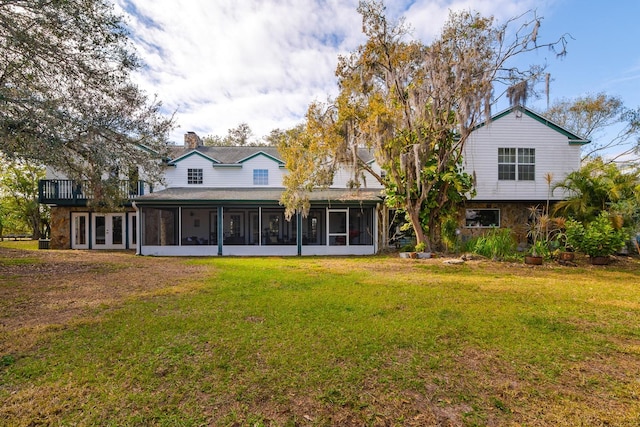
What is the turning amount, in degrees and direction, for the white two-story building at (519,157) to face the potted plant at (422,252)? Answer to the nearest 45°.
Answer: approximately 45° to its right

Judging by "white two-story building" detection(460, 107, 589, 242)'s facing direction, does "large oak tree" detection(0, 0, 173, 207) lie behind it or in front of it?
in front

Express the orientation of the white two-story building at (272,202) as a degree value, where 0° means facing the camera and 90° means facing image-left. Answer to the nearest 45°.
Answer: approximately 0°

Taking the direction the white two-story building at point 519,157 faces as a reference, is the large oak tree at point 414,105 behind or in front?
in front

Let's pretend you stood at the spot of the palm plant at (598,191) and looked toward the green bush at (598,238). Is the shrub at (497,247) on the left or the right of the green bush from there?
right

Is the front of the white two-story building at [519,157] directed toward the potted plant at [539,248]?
yes

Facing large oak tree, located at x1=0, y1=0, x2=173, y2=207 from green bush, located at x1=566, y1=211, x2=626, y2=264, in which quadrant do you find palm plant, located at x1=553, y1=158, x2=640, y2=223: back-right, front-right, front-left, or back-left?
back-right
